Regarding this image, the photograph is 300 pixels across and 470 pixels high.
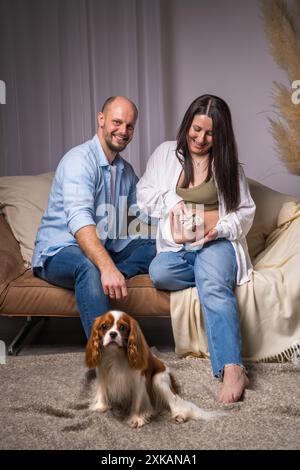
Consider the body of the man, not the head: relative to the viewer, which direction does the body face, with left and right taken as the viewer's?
facing the viewer and to the right of the viewer

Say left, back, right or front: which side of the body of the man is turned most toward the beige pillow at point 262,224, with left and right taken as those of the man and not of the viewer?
left

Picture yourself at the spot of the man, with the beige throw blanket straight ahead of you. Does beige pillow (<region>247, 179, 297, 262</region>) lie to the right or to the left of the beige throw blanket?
left

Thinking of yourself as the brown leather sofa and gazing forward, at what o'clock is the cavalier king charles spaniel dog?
The cavalier king charles spaniel dog is roughly at 11 o'clock from the brown leather sofa.

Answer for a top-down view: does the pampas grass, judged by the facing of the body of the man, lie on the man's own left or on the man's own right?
on the man's own left

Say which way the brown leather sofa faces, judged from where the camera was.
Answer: facing the viewer

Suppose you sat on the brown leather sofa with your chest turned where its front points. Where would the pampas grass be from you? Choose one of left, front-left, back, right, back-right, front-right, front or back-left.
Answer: back-left

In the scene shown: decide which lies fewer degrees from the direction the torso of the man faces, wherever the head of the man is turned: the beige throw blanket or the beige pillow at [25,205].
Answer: the beige throw blanket
